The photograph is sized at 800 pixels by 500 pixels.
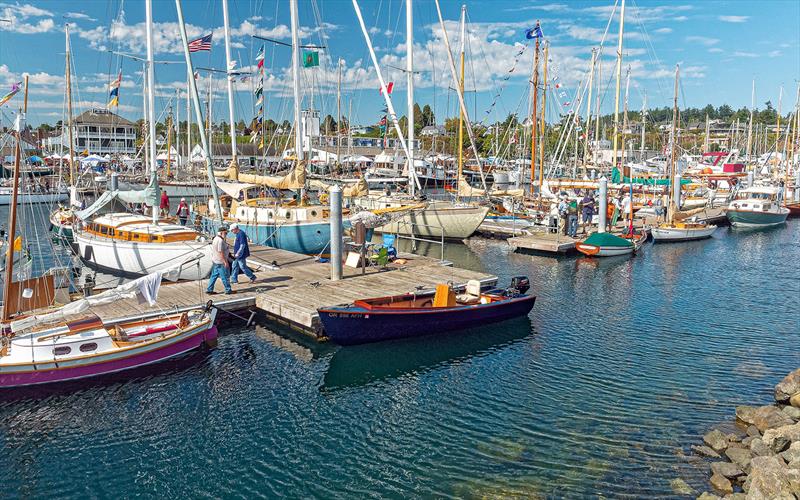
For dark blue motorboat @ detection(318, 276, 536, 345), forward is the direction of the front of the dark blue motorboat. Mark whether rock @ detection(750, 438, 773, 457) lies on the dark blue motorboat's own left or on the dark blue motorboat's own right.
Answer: on the dark blue motorboat's own left

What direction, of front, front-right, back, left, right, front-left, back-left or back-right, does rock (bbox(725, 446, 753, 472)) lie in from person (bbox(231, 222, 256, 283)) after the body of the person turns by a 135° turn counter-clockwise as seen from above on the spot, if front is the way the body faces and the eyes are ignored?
front

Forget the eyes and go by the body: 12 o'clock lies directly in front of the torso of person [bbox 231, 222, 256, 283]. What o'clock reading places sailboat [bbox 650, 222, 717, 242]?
The sailboat is roughly at 5 o'clock from the person.

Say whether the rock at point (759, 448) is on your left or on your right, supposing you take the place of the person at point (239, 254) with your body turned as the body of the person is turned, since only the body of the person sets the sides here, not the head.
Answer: on your left

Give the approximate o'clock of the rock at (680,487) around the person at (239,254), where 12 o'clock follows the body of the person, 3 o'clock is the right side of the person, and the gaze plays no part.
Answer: The rock is roughly at 8 o'clock from the person.

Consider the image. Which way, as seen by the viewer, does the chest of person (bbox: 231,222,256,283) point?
to the viewer's left

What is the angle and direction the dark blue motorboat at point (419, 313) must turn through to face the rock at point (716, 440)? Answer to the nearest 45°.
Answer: approximately 90° to its left

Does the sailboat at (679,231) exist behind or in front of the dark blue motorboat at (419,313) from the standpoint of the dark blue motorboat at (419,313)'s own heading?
behind

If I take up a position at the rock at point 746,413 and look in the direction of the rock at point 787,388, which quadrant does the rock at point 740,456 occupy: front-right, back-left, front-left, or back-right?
back-right

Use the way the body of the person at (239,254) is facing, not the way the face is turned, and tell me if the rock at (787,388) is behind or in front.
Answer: behind

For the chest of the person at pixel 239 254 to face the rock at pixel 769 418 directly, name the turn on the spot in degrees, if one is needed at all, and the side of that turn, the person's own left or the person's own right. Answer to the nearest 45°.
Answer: approximately 135° to the person's own left

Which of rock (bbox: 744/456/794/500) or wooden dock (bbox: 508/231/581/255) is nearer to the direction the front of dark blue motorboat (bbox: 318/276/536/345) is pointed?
the rock

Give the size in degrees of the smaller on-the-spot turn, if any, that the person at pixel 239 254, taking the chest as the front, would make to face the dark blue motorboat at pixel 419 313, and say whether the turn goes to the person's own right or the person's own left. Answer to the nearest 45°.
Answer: approximately 135° to the person's own left

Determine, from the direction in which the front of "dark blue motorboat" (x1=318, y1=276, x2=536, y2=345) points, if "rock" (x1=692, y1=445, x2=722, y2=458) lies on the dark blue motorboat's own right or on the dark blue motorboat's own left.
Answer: on the dark blue motorboat's own left

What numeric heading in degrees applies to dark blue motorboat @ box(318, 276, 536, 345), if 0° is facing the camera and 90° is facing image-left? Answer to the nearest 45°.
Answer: approximately 45°
